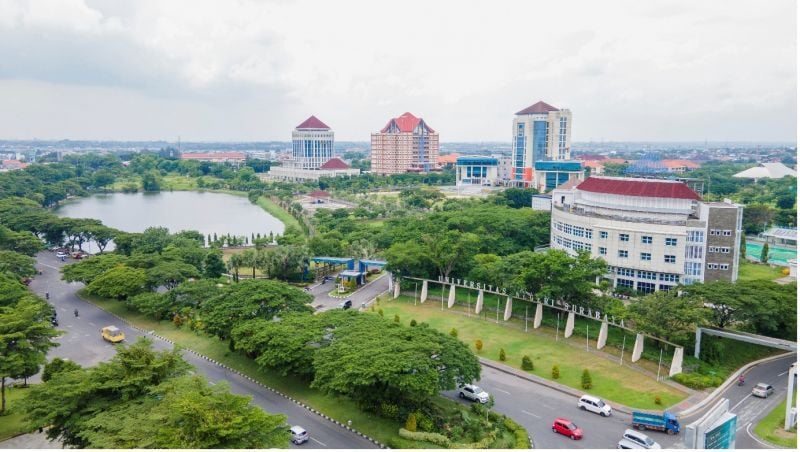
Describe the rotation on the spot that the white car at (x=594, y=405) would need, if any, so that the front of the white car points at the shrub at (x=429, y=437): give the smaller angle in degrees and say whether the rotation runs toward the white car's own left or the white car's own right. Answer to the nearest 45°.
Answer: approximately 90° to the white car's own right

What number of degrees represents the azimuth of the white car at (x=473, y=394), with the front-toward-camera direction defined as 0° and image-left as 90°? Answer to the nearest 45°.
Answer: approximately 315°

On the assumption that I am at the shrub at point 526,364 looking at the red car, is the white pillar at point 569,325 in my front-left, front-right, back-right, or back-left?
back-left

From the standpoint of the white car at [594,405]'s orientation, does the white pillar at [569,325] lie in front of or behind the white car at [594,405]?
behind

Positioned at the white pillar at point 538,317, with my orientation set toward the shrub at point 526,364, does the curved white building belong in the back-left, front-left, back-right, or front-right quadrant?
back-left

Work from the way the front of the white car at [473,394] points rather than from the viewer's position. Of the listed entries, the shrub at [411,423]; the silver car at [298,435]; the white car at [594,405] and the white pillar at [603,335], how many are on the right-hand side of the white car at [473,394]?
2

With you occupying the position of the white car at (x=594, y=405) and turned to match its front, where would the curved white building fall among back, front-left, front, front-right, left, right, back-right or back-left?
back-left

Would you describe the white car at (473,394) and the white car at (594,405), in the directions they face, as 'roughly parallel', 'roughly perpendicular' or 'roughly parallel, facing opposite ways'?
roughly parallel
